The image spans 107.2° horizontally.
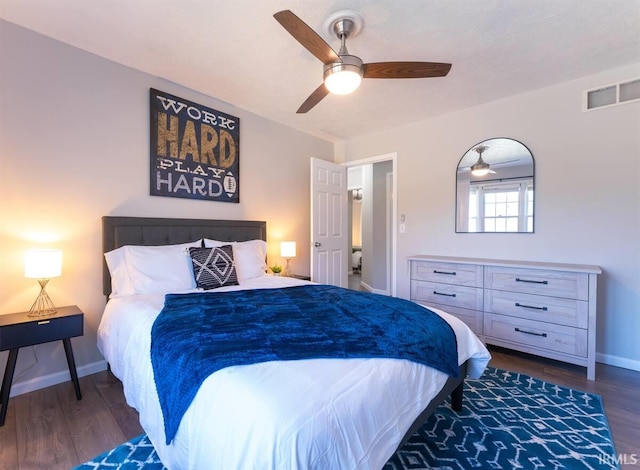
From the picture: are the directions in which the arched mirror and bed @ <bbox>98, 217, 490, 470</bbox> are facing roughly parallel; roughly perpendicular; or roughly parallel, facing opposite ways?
roughly perpendicular

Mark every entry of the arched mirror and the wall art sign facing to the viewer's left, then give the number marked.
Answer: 0

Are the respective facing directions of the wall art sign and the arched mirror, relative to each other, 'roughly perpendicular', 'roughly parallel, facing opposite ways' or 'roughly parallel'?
roughly perpendicular

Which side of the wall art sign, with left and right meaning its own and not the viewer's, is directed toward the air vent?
front

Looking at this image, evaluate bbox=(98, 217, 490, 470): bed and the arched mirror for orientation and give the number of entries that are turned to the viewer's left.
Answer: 0

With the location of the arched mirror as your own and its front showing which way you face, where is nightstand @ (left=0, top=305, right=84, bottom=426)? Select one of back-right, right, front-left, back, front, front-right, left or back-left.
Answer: front-right

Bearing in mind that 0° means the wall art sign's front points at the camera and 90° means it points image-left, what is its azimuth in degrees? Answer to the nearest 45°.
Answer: approximately 315°
